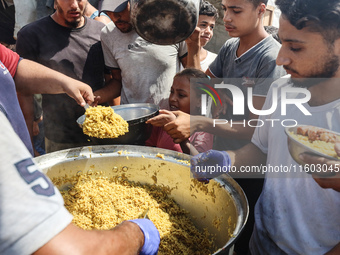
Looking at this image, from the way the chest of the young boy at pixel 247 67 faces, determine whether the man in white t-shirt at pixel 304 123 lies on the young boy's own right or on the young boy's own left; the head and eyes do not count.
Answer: on the young boy's own left

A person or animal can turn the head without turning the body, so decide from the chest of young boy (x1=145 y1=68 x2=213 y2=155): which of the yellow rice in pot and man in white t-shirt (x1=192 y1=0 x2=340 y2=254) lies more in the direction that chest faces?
the yellow rice in pot

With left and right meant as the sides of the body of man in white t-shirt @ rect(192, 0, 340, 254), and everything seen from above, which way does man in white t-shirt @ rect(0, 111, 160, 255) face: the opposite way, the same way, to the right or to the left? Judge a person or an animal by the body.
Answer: the opposite way

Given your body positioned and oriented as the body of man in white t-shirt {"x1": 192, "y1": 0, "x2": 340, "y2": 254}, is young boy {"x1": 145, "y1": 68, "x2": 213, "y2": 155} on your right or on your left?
on your right

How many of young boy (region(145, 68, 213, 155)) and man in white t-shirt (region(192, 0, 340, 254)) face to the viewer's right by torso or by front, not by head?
0

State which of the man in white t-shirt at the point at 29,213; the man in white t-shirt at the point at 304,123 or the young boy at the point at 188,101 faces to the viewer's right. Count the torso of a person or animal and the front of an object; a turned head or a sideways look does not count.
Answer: the man in white t-shirt at the point at 29,213

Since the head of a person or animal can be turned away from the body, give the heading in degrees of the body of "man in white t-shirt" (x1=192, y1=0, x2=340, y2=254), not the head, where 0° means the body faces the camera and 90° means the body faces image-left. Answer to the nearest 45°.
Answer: approximately 45°

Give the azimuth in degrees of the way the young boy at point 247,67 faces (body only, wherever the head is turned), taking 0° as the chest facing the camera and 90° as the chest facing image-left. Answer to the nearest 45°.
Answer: approximately 45°

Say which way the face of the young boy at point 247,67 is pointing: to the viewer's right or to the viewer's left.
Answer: to the viewer's left
